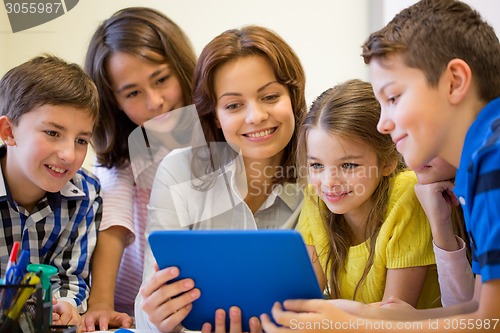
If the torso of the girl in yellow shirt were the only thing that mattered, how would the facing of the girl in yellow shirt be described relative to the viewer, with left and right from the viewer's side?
facing the viewer and to the left of the viewer

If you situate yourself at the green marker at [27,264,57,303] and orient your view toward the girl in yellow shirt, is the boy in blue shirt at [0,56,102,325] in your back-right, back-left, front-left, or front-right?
front-left

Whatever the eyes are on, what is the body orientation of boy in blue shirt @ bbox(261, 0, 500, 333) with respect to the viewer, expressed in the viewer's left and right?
facing to the left of the viewer

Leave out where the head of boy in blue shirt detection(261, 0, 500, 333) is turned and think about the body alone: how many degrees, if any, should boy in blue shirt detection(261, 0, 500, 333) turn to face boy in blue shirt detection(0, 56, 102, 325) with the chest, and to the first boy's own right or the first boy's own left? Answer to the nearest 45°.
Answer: approximately 45° to the first boy's own right

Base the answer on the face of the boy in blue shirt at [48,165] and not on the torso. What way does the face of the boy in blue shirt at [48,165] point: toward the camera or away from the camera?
toward the camera

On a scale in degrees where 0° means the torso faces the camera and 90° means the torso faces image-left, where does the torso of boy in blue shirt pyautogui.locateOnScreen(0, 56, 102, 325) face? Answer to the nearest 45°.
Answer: approximately 315°

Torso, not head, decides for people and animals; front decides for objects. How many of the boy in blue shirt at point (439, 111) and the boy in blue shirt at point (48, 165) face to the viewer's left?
1

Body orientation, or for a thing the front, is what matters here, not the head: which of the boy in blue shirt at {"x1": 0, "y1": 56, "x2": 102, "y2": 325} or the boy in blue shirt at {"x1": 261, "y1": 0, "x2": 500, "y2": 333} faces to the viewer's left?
the boy in blue shirt at {"x1": 261, "y1": 0, "x2": 500, "y2": 333}

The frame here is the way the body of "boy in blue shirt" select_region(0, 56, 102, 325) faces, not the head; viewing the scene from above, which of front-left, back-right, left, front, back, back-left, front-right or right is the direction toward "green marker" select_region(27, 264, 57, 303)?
front-right

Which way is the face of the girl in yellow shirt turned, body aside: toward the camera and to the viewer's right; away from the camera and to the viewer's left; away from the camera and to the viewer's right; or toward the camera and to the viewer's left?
toward the camera and to the viewer's left
